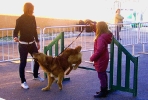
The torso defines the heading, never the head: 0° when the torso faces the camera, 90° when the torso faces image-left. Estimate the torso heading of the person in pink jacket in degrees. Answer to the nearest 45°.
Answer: approximately 90°

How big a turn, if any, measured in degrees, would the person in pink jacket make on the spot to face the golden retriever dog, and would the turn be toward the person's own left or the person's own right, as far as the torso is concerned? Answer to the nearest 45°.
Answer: approximately 45° to the person's own right
